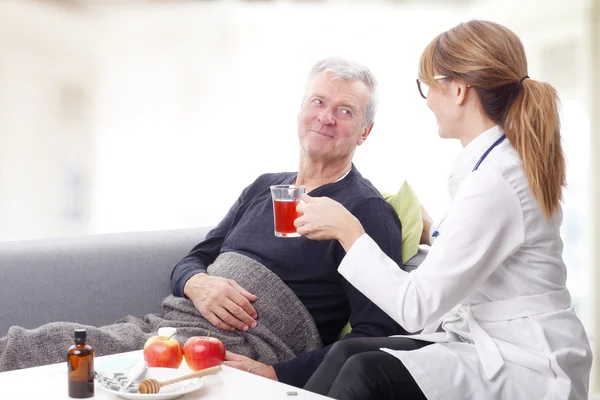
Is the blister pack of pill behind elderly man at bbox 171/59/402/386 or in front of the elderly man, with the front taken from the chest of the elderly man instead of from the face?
in front

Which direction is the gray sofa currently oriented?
toward the camera

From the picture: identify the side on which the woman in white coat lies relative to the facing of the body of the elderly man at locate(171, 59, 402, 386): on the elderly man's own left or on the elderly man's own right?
on the elderly man's own left
